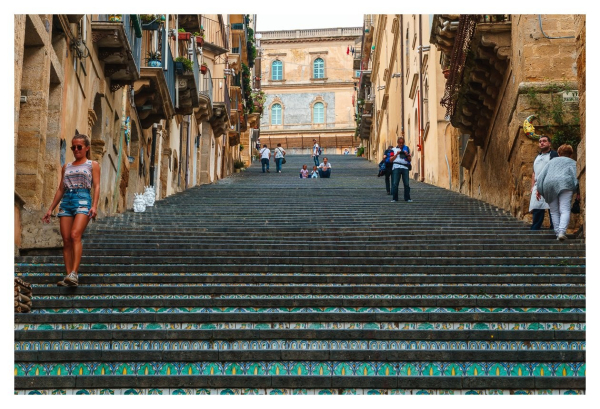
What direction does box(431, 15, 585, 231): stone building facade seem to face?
to the viewer's left

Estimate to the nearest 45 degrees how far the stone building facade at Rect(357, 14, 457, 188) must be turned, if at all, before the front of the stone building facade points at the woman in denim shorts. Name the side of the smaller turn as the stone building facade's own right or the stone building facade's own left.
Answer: approximately 90° to the stone building facade's own left

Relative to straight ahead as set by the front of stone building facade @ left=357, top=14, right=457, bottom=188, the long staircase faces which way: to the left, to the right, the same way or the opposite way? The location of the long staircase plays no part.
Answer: to the left

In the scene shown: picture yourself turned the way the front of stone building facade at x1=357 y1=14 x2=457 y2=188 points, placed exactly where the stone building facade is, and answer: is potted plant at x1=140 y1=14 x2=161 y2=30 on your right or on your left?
on your left

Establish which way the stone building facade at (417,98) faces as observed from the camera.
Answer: facing to the left of the viewer
